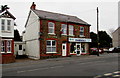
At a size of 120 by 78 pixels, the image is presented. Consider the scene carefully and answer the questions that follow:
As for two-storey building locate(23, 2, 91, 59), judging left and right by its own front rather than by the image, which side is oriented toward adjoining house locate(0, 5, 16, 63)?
right

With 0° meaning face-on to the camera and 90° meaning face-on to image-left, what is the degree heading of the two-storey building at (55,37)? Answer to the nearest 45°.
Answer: approximately 315°
